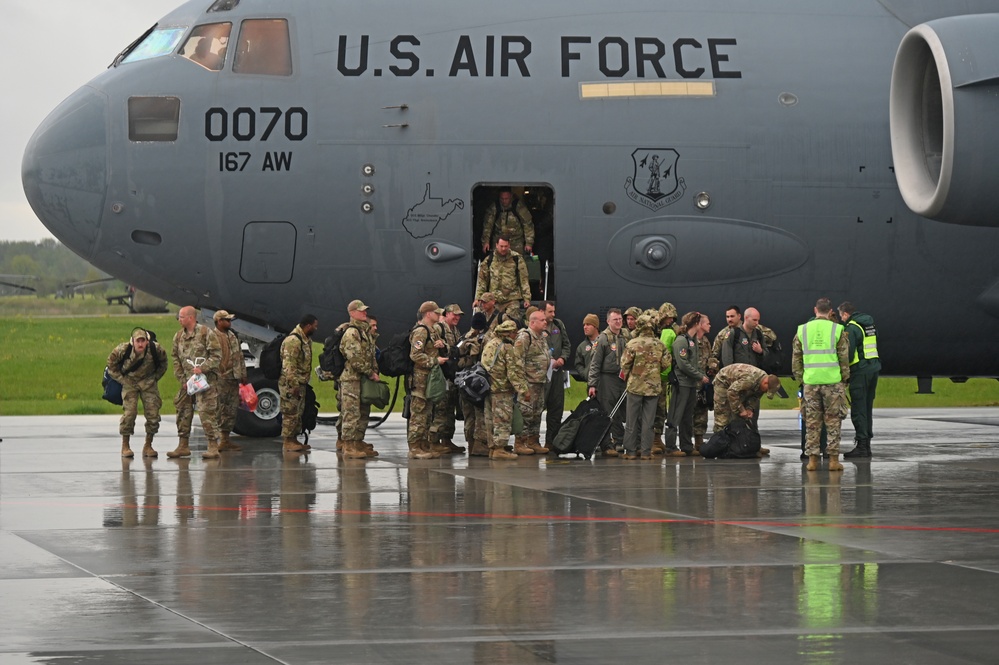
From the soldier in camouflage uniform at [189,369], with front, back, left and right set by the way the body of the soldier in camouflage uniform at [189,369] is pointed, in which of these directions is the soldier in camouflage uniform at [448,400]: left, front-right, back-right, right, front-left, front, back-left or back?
back-left

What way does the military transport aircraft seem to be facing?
to the viewer's left

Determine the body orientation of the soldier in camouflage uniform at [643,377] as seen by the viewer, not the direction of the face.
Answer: away from the camera

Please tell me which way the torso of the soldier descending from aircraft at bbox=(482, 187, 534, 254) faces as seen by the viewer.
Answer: toward the camera

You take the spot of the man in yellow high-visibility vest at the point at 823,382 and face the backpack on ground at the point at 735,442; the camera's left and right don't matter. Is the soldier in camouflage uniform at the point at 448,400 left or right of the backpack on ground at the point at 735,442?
left

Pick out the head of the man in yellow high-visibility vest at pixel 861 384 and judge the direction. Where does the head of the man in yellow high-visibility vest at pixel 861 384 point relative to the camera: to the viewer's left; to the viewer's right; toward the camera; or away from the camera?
to the viewer's left

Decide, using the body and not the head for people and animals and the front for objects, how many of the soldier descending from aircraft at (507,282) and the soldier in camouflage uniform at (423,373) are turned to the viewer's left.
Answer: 0

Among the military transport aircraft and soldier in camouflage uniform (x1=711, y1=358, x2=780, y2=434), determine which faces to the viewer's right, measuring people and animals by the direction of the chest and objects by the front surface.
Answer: the soldier in camouflage uniform

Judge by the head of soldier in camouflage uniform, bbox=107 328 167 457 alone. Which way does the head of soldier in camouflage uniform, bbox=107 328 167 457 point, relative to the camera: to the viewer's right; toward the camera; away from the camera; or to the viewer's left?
toward the camera
